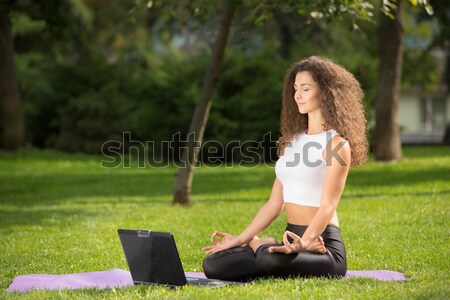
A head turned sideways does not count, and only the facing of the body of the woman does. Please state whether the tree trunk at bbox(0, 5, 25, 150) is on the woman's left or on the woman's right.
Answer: on the woman's right

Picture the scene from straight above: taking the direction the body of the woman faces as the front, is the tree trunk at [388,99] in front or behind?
behind

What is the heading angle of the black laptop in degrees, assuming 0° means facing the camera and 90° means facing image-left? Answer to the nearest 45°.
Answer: approximately 225°

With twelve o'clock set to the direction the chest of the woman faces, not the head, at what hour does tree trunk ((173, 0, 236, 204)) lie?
The tree trunk is roughly at 4 o'clock from the woman.

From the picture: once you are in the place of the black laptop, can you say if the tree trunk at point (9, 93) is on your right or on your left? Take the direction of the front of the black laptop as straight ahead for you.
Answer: on your left

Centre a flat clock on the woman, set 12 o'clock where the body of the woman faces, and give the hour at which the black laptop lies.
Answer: The black laptop is roughly at 1 o'clock from the woman.

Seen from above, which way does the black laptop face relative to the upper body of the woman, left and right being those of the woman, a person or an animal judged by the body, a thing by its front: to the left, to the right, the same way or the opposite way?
the opposite way
